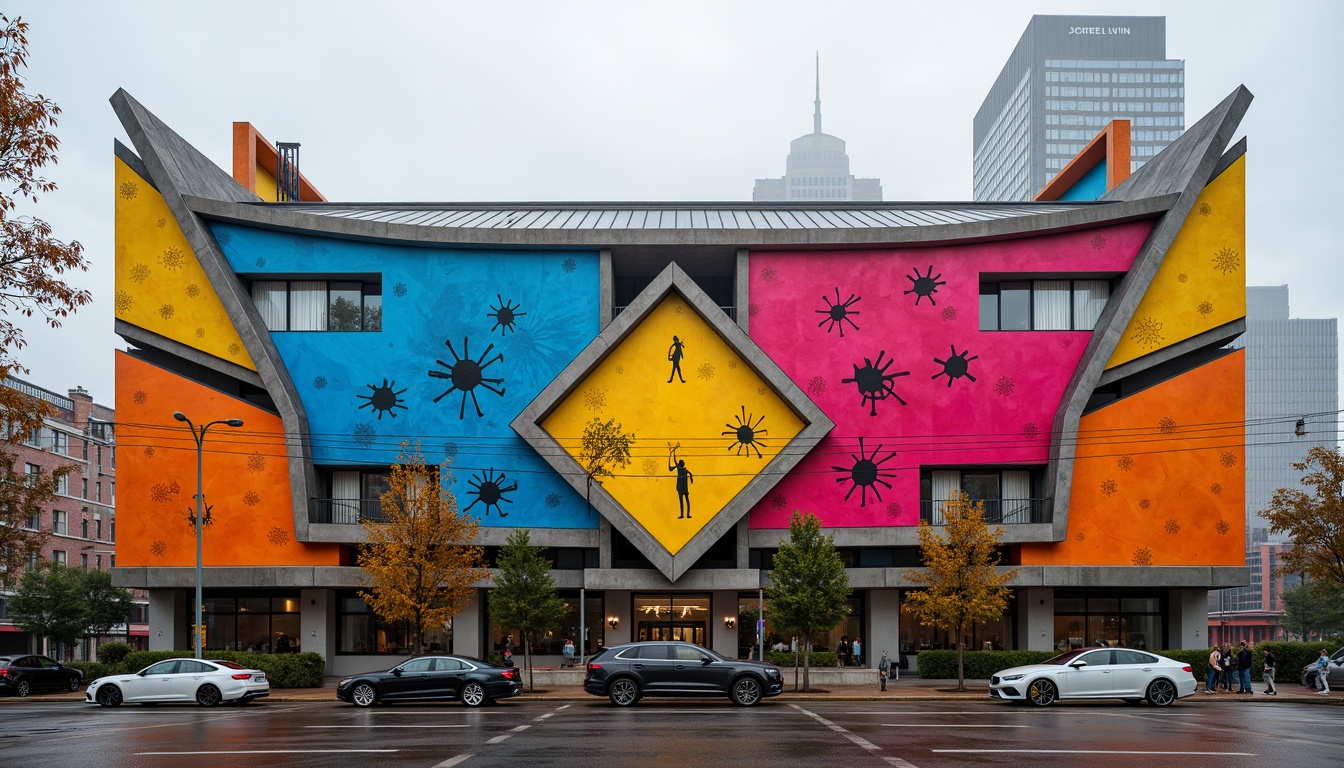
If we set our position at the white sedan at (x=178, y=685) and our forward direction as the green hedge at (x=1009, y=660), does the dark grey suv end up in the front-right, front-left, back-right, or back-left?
front-right

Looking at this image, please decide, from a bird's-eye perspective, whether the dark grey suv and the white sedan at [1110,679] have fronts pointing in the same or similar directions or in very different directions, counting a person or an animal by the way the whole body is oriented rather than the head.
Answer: very different directions

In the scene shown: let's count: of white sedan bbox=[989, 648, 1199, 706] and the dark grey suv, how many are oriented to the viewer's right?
1

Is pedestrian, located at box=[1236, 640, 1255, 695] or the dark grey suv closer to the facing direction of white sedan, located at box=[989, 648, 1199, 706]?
the dark grey suv

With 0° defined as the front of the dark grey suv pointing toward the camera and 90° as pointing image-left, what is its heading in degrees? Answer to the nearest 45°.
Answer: approximately 270°

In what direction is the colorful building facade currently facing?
toward the camera

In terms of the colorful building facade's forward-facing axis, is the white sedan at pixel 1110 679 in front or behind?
in front

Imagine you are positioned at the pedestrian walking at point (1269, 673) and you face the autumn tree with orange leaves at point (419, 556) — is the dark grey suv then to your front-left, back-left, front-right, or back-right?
front-left

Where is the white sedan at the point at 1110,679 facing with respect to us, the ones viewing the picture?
facing to the left of the viewer
